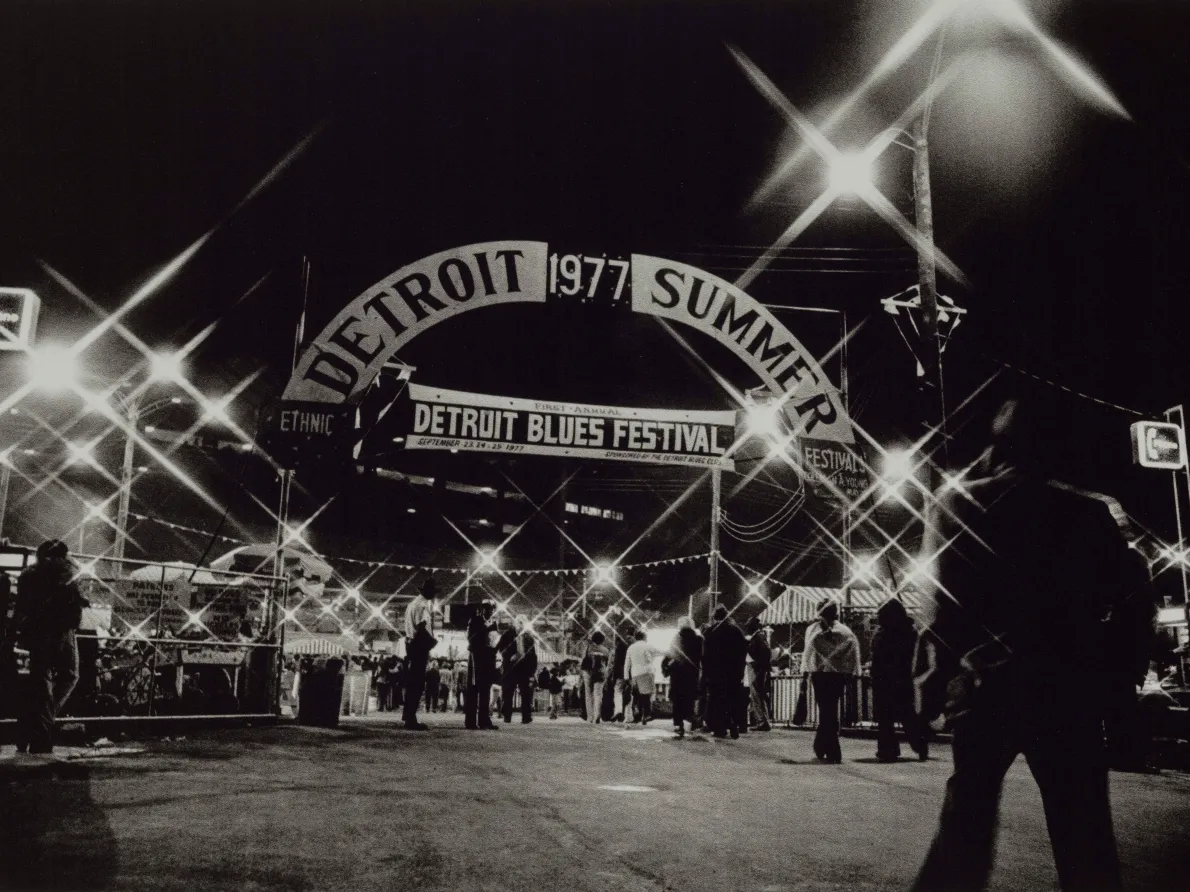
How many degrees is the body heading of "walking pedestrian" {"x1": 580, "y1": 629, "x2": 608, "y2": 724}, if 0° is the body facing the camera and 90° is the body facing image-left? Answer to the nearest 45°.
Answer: approximately 180°

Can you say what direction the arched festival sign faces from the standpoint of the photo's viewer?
facing the viewer

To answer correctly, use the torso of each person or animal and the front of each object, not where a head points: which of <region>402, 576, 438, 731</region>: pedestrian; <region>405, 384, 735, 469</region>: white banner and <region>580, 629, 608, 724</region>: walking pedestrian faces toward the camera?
the white banner

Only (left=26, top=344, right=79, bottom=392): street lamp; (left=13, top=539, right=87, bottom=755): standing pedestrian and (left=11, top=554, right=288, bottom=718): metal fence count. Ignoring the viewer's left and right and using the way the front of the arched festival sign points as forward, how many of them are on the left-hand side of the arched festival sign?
0

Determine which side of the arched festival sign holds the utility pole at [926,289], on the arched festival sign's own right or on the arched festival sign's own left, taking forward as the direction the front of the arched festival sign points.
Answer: on the arched festival sign's own left
